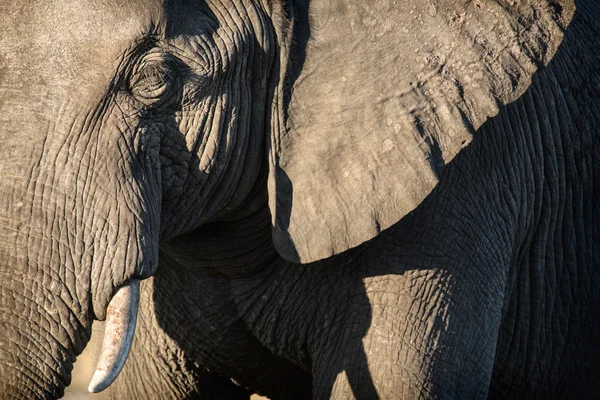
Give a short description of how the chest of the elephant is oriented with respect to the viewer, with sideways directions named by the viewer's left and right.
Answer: facing the viewer and to the left of the viewer
